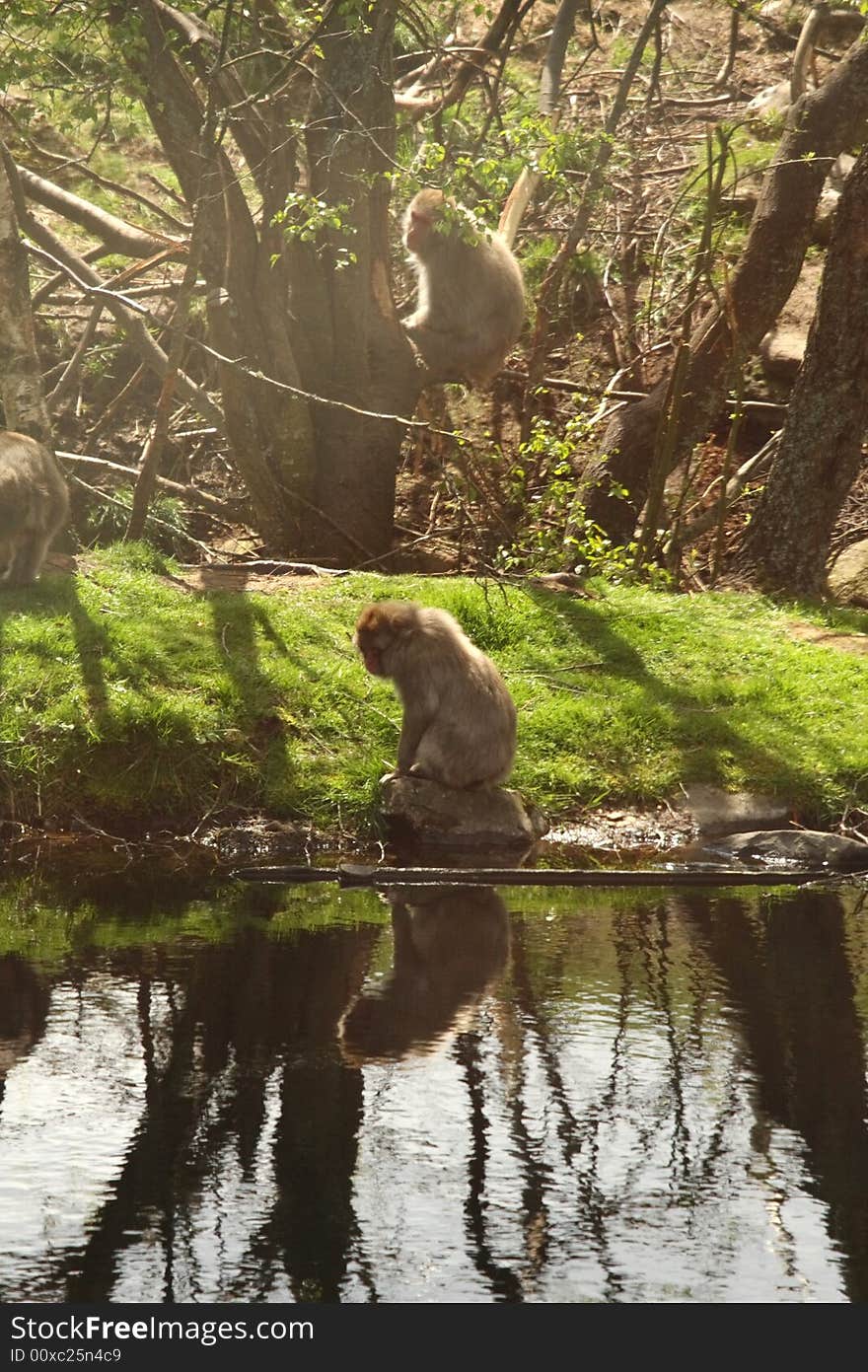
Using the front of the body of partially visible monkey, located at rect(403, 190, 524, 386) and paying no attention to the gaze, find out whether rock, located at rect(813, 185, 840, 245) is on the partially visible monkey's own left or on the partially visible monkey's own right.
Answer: on the partially visible monkey's own right

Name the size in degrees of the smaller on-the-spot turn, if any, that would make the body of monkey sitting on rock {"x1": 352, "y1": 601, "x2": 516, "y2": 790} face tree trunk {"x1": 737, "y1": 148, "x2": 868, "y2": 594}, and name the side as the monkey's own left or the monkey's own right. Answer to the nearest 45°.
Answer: approximately 135° to the monkey's own right

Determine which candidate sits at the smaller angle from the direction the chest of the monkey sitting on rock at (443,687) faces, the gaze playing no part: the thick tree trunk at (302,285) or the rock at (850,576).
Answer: the thick tree trunk

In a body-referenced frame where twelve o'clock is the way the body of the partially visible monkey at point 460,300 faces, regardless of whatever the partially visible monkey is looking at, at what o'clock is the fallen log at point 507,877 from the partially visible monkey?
The fallen log is roughly at 9 o'clock from the partially visible monkey.

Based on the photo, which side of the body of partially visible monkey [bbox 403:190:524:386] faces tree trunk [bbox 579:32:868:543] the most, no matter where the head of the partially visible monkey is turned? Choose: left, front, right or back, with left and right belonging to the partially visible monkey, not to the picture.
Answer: back

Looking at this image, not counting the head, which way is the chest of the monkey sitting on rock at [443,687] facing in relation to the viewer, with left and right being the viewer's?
facing to the left of the viewer

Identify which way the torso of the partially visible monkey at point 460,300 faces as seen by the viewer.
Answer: to the viewer's left

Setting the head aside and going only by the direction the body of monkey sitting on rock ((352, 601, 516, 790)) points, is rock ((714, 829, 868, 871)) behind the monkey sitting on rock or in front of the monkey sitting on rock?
behind

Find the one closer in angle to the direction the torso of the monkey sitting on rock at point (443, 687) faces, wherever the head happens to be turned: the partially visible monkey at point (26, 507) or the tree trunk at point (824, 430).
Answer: the partially visible monkey
